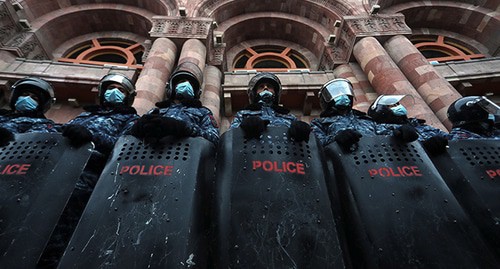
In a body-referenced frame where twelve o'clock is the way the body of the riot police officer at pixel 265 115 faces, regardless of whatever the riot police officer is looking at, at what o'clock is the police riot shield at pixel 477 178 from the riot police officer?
The police riot shield is roughly at 9 o'clock from the riot police officer.

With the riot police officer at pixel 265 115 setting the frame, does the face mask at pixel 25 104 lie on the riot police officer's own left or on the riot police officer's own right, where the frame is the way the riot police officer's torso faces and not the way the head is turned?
on the riot police officer's own right

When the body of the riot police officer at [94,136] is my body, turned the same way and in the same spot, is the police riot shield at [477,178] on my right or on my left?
on my left

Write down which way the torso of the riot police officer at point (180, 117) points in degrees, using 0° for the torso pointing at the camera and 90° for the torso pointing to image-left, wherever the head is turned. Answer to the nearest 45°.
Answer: approximately 0°

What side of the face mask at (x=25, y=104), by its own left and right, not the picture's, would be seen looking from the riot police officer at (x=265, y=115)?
left

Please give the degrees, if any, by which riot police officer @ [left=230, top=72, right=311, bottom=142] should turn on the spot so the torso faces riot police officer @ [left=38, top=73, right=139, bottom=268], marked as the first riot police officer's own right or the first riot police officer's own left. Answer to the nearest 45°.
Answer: approximately 90° to the first riot police officer's own right

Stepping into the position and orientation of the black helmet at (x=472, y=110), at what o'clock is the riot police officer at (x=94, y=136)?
The riot police officer is roughly at 4 o'clock from the black helmet.

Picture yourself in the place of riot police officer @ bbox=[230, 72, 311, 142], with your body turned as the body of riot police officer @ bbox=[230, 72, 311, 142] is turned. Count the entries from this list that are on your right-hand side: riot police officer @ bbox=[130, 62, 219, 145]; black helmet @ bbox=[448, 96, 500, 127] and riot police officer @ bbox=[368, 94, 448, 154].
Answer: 1
